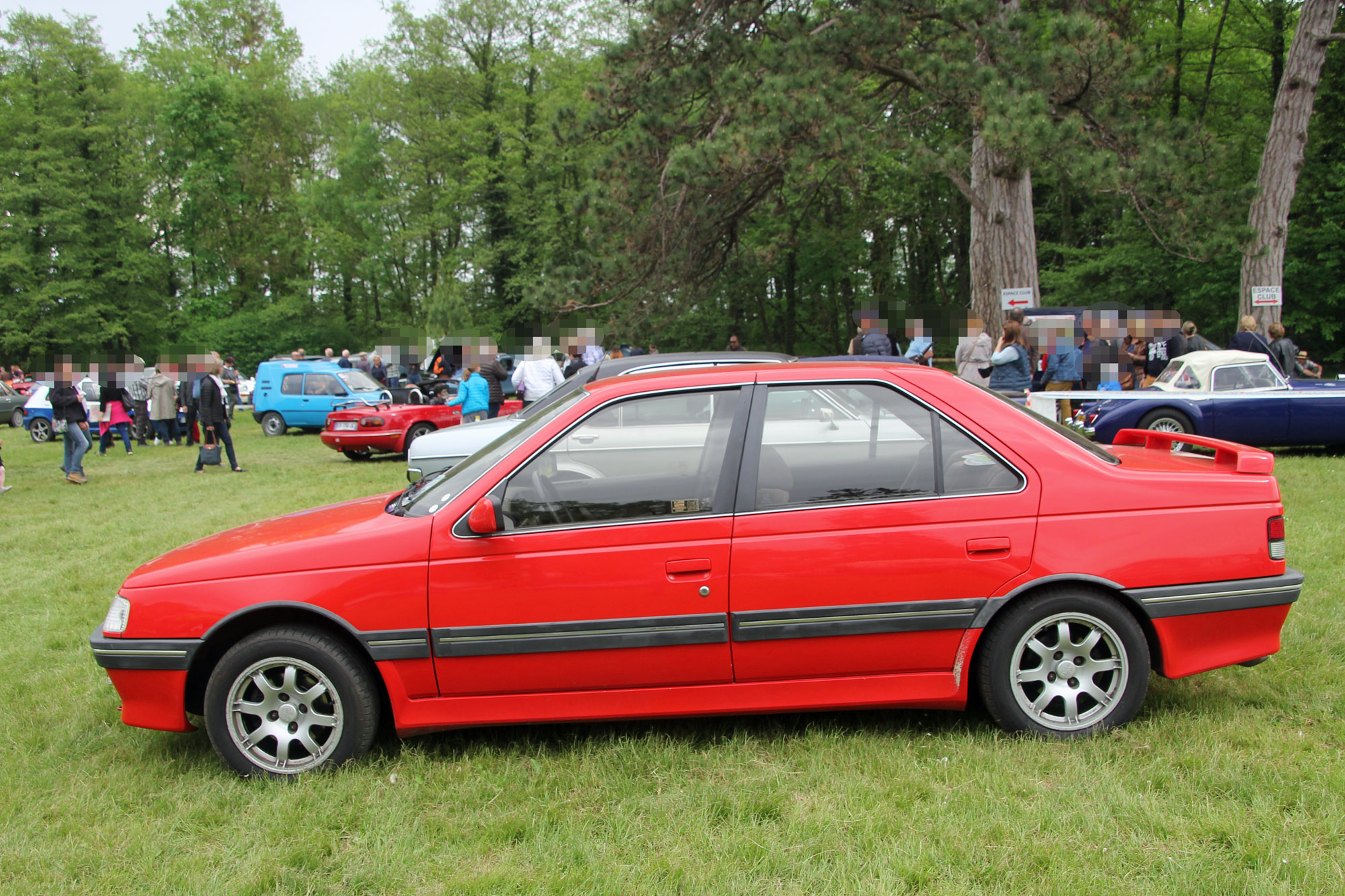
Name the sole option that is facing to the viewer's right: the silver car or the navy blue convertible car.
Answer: the navy blue convertible car

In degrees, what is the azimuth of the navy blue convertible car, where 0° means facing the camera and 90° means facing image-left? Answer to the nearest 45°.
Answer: approximately 270°

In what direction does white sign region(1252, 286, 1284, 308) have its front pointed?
toward the camera

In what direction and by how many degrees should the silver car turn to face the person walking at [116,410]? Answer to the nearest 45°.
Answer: approximately 45° to its right

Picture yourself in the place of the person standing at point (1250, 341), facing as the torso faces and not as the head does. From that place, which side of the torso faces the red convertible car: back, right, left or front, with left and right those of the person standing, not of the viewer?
left

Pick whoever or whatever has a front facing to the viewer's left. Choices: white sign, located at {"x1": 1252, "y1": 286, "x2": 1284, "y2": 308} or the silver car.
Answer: the silver car

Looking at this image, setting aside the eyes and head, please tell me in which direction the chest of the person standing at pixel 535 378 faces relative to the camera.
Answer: away from the camera

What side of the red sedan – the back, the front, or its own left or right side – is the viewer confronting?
left

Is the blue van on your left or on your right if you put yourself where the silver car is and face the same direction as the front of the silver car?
on your right
